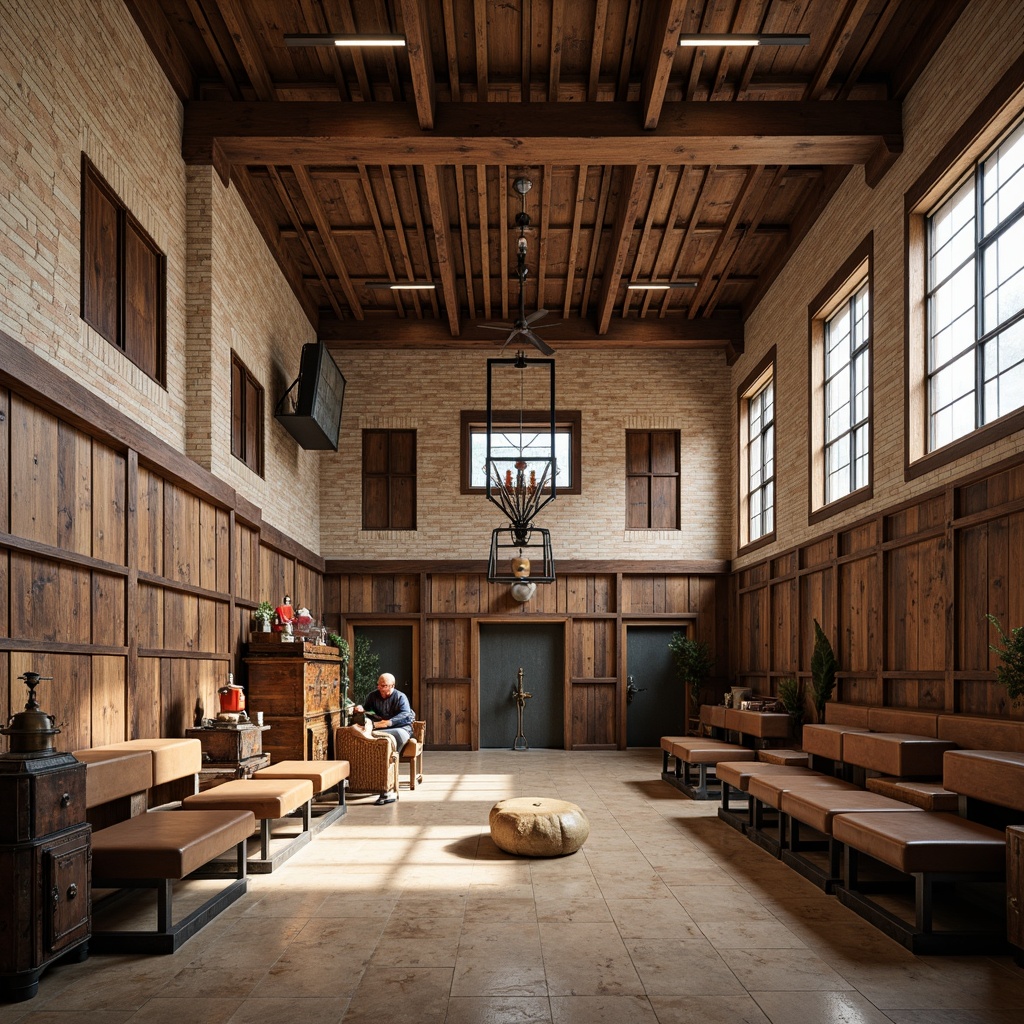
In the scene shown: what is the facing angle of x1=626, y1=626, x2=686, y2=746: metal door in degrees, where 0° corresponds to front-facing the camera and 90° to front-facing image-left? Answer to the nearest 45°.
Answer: approximately 0°

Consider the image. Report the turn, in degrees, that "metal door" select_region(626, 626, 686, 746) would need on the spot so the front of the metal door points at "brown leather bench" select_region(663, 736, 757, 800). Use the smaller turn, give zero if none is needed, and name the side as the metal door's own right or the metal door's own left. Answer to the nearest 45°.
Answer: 0° — it already faces it

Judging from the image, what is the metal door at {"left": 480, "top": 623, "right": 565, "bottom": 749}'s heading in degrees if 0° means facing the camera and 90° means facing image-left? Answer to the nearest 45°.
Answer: approximately 0°

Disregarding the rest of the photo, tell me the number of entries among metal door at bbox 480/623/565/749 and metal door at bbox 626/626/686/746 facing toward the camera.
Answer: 2

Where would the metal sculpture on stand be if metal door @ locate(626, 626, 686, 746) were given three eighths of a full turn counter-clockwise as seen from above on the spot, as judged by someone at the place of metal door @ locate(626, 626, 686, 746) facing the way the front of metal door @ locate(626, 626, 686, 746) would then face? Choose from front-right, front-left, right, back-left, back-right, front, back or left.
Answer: back-left
